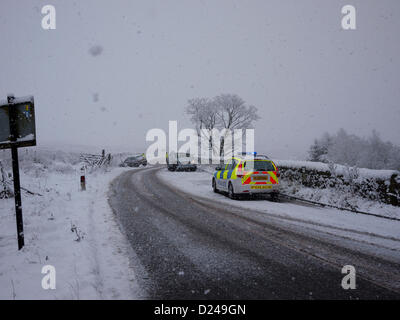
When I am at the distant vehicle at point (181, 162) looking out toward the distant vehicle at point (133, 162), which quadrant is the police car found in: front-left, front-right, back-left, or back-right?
back-left

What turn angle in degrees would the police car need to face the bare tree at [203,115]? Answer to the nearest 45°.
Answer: approximately 45° to its right

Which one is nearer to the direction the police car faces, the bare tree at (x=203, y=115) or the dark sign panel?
the bare tree

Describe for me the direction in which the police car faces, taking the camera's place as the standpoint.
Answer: facing away from the viewer and to the left of the viewer

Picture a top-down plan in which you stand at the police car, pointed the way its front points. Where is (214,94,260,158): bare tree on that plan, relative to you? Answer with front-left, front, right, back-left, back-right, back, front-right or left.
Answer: front-right
